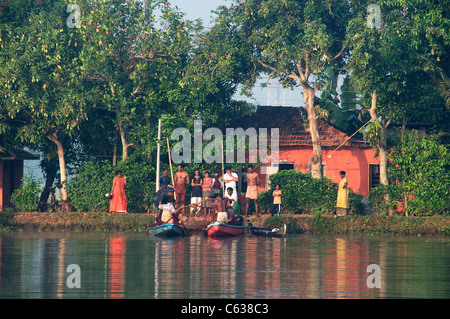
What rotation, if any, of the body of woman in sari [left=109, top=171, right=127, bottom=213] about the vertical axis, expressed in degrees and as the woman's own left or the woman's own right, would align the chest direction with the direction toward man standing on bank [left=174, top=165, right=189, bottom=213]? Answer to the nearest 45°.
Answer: approximately 90° to the woman's own left

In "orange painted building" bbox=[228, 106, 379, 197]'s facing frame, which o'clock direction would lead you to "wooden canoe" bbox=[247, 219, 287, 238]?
The wooden canoe is roughly at 11 o'clock from the orange painted building.

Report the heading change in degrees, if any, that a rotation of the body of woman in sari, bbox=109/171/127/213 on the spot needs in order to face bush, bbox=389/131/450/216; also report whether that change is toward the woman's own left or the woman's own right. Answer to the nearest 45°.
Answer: approximately 90° to the woman's own left

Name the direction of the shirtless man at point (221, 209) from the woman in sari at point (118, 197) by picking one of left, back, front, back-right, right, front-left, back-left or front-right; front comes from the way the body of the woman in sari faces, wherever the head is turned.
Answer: front-left

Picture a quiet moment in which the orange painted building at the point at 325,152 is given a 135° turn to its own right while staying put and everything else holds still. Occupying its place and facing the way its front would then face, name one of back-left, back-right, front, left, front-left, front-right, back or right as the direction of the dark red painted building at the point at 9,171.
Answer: left

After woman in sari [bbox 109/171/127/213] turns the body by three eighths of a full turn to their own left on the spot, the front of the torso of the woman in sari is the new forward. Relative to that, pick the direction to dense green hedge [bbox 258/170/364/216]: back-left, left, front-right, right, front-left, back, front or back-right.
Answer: front-right

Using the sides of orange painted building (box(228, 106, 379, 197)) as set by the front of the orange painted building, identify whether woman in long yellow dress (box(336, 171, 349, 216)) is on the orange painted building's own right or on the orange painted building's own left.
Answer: on the orange painted building's own left

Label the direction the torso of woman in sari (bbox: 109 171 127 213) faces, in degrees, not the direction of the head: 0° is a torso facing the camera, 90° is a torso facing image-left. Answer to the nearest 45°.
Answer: approximately 0°

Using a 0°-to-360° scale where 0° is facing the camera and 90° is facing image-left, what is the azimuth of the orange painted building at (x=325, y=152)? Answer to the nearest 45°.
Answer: approximately 45°

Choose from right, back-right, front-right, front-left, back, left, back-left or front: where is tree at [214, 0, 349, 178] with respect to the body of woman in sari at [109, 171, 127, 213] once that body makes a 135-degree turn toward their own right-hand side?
back-right

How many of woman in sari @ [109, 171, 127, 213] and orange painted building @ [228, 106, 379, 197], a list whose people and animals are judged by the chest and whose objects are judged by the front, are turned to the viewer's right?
0

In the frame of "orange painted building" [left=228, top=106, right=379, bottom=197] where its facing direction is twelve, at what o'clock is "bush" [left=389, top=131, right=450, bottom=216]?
The bush is roughly at 9 o'clock from the orange painted building.

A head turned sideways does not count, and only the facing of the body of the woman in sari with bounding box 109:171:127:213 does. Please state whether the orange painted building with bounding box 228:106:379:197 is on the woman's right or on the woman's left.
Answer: on the woman's left

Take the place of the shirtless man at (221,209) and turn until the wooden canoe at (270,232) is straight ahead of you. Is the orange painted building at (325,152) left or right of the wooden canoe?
left
